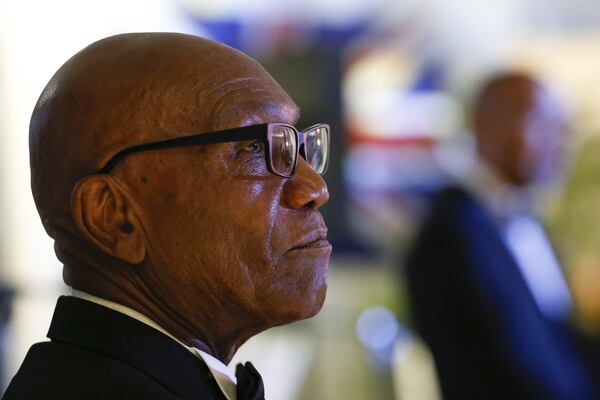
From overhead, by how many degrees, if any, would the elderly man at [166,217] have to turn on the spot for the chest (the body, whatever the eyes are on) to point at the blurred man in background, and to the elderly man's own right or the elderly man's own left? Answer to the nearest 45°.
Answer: approximately 45° to the elderly man's own left

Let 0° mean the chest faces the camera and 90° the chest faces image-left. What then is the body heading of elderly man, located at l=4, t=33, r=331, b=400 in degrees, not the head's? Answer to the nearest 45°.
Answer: approximately 270°
